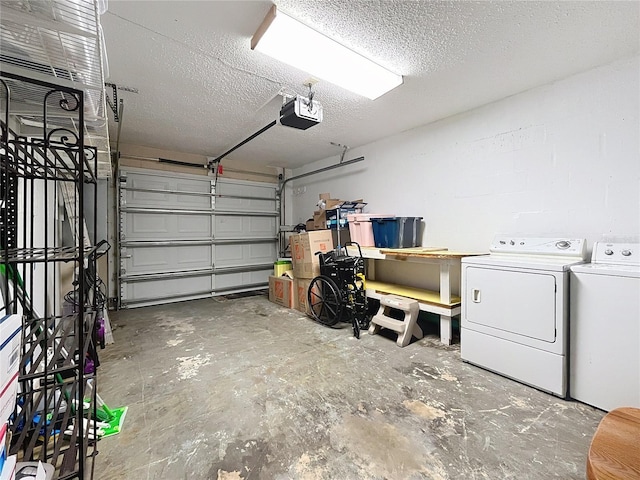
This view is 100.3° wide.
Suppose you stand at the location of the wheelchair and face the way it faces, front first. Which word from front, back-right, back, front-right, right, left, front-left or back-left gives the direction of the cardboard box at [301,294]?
back

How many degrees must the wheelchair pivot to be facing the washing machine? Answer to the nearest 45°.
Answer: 0° — it already faces it

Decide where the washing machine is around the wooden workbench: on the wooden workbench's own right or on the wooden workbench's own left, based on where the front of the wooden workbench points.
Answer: on the wooden workbench's own left

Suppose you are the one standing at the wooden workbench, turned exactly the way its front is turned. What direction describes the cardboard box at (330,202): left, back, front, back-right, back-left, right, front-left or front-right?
right

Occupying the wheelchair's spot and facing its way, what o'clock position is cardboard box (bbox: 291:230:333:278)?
The cardboard box is roughly at 6 o'clock from the wheelchair.

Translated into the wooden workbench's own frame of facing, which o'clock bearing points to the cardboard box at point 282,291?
The cardboard box is roughly at 2 o'clock from the wooden workbench.

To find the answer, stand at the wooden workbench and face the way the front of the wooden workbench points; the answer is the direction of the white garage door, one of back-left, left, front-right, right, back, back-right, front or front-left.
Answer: front-right

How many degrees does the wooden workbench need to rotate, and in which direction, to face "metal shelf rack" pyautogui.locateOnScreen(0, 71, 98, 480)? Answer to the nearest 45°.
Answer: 0° — it already faces it

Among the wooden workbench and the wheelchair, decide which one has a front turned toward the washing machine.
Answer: the wheelchair

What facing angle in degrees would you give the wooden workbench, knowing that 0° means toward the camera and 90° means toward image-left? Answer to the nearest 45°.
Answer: approximately 45°

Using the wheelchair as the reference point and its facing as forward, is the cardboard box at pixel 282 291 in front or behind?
behind

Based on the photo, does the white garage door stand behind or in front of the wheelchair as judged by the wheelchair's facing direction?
behind

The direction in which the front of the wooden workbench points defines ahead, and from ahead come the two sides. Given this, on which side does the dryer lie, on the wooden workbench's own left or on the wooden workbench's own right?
on the wooden workbench's own left

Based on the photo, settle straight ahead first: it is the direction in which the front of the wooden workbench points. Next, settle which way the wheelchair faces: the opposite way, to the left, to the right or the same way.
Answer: to the left
